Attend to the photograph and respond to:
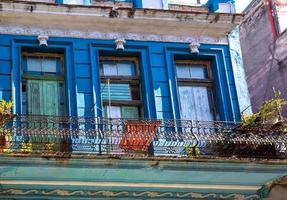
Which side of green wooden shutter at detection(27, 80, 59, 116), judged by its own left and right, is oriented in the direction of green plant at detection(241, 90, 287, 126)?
left

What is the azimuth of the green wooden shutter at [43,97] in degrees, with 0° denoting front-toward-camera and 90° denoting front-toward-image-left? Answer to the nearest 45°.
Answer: approximately 0°

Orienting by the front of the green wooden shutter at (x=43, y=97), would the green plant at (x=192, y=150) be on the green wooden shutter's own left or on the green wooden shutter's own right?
on the green wooden shutter's own left

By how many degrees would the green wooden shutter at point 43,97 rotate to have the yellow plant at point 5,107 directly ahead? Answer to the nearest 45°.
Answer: approximately 45° to its right
